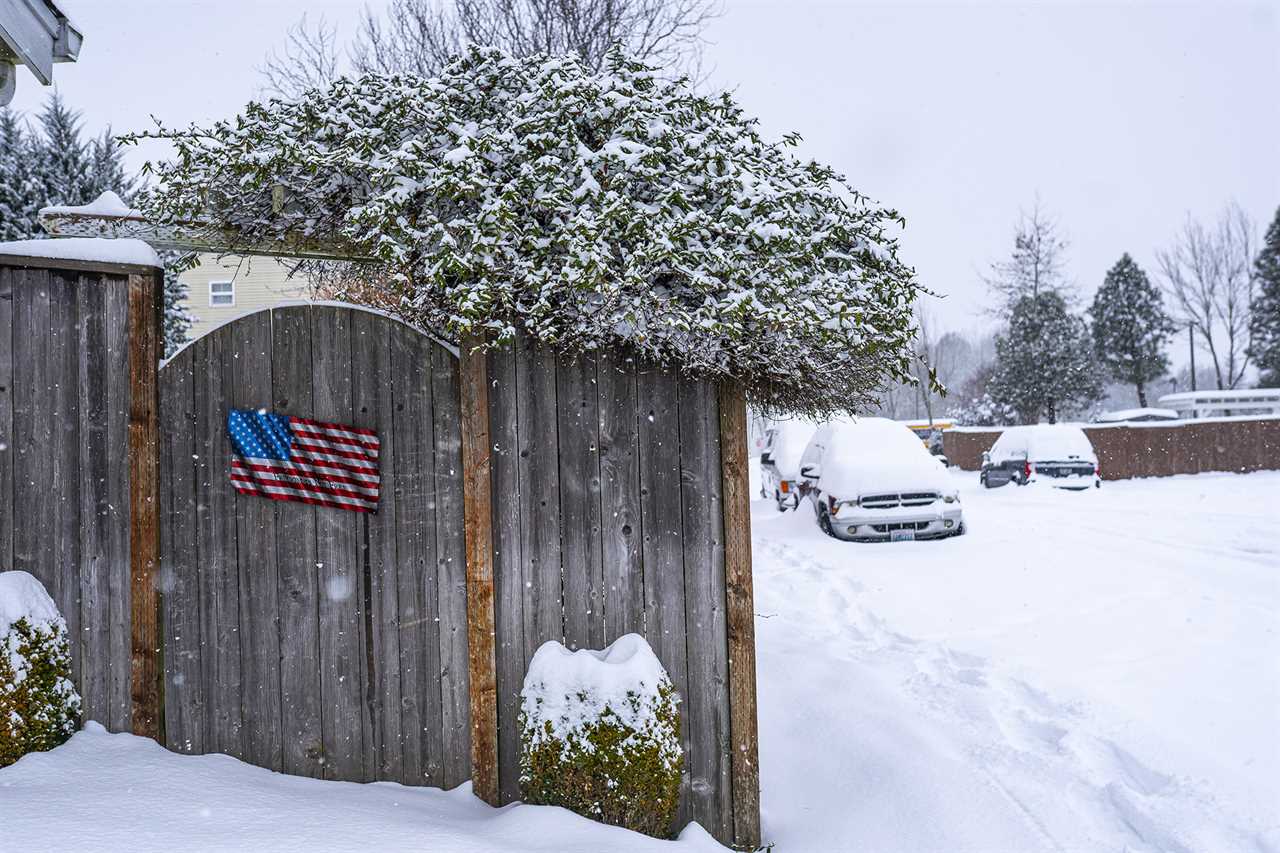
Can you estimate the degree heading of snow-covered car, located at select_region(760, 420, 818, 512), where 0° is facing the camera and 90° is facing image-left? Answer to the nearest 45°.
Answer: approximately 315°

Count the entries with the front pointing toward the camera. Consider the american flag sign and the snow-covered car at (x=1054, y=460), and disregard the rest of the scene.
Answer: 1

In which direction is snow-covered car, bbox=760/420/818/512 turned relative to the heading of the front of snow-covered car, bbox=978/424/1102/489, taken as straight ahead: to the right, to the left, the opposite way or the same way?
the opposite way

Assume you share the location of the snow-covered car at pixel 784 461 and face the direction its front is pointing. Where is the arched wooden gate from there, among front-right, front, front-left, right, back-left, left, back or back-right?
front-right

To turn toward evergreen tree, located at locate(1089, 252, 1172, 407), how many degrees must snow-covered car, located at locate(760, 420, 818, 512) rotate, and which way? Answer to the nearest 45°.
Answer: approximately 90° to its left

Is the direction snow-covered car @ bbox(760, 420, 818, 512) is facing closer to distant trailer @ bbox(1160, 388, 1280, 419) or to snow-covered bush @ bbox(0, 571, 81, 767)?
the snow-covered bush

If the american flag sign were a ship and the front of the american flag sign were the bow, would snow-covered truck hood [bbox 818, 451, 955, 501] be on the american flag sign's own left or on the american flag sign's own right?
on the american flag sign's own left

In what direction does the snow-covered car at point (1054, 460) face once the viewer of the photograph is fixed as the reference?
facing away from the viewer and to the left of the viewer

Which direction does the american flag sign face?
toward the camera

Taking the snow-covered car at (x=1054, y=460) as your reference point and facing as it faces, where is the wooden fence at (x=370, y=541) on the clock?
The wooden fence is roughly at 8 o'clock from the snow-covered car.

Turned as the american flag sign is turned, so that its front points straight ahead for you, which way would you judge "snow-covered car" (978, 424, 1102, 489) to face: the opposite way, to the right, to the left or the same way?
the opposite way
